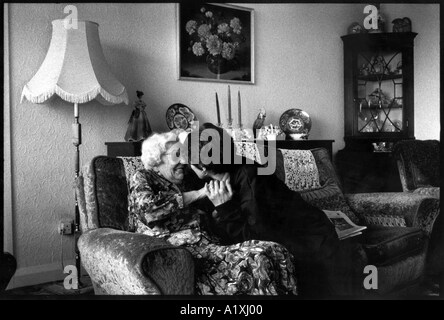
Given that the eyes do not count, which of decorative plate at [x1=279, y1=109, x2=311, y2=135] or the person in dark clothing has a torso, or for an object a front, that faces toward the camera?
the decorative plate

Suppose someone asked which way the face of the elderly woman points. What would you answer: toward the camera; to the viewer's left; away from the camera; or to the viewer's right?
to the viewer's right

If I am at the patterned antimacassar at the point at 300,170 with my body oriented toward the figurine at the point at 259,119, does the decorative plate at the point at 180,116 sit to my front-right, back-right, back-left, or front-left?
front-left

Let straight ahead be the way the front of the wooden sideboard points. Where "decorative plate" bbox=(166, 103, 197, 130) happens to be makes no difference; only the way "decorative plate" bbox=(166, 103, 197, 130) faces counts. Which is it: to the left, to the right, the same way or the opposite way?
the same way

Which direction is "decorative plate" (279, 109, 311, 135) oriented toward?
toward the camera

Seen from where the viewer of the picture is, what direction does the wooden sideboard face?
facing the viewer

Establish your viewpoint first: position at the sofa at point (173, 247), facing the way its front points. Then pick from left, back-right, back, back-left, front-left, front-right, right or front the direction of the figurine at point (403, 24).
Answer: left

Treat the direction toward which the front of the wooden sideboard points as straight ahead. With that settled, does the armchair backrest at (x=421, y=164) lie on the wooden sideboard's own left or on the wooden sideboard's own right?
on the wooden sideboard's own left

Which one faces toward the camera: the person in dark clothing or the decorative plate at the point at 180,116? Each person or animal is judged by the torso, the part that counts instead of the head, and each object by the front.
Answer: the decorative plate

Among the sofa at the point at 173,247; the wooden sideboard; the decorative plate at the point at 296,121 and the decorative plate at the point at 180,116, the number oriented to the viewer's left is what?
0

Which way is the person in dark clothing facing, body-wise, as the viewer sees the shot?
to the viewer's left

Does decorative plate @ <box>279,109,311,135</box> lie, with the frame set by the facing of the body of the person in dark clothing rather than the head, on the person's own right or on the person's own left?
on the person's own right

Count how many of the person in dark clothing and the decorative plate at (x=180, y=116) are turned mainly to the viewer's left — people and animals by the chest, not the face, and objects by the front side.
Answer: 1

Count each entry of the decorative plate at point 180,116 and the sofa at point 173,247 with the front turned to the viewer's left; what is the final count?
0

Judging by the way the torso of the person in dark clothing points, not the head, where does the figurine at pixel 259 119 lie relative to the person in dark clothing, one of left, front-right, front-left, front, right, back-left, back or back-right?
right

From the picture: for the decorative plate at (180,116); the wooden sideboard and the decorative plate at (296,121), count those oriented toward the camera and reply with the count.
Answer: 3

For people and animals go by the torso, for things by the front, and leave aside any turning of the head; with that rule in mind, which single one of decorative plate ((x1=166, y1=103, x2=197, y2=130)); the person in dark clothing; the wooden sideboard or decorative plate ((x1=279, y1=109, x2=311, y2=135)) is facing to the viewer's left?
the person in dark clothing
